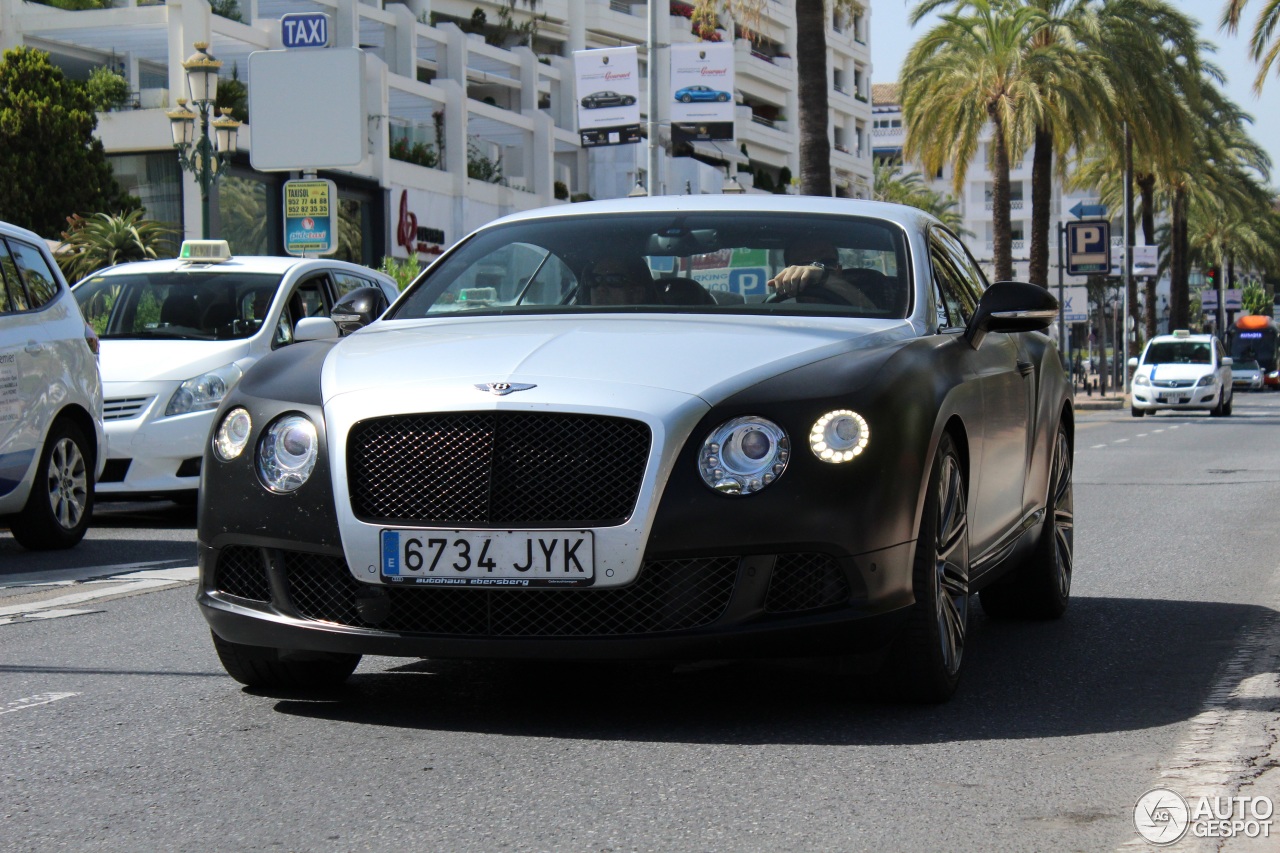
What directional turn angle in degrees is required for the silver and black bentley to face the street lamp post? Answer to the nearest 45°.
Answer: approximately 135° to its right

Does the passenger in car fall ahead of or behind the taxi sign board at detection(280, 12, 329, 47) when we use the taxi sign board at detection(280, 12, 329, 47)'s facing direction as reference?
ahead

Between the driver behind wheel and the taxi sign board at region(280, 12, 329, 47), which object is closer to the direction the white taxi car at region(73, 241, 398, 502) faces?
the driver behind wheel

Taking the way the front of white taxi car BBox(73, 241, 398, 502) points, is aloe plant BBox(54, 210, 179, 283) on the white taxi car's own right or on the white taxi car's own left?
on the white taxi car's own right

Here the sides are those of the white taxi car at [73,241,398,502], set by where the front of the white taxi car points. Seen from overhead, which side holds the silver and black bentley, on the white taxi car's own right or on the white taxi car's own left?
on the white taxi car's own left

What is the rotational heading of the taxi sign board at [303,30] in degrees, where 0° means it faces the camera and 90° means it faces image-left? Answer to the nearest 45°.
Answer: approximately 0°

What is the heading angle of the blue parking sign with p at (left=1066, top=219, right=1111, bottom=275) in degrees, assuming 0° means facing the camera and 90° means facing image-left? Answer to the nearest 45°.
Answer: approximately 0°

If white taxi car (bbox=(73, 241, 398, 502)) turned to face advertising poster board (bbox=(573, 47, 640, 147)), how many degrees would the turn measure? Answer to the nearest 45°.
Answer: approximately 135° to its right

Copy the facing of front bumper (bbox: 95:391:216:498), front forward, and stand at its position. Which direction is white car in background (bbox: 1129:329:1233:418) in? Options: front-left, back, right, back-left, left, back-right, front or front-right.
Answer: back

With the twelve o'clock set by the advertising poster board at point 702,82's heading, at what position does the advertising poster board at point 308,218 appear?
the advertising poster board at point 308,218 is roughly at 1 o'clock from the advertising poster board at point 702,82.

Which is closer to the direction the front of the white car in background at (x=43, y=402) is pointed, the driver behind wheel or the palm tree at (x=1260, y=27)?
the driver behind wheel

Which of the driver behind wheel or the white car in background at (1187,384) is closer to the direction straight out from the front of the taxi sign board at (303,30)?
the driver behind wheel

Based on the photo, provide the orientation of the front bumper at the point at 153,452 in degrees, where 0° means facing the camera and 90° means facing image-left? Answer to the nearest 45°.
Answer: approximately 45°

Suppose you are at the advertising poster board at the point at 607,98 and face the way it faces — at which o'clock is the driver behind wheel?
The driver behind wheel is roughly at 12 o'clock from the advertising poster board.

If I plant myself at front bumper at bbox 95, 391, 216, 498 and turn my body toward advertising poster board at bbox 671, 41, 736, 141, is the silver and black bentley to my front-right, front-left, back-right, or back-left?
back-right

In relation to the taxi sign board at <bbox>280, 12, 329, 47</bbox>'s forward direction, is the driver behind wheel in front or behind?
in front
